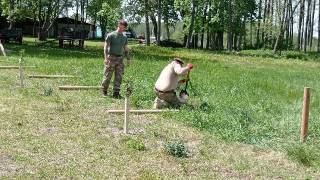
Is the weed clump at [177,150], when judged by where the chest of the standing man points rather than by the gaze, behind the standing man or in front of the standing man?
in front

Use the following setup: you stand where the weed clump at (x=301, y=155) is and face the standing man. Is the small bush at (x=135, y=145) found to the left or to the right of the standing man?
left

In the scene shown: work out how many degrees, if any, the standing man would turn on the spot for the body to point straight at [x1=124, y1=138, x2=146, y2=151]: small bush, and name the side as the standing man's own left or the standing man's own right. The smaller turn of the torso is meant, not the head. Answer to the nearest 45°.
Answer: approximately 45° to the standing man's own right

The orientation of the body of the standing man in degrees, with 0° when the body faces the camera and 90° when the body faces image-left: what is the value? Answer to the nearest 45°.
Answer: approximately 315°

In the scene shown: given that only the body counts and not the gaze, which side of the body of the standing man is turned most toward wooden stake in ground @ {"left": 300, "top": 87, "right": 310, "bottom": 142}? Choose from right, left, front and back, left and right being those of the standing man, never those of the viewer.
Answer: front

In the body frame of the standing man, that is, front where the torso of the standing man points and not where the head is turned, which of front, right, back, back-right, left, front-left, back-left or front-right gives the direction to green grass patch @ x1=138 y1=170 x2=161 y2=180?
front-right

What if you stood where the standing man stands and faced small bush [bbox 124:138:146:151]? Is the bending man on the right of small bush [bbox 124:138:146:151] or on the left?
left

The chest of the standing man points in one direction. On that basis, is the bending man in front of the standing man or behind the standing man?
in front
